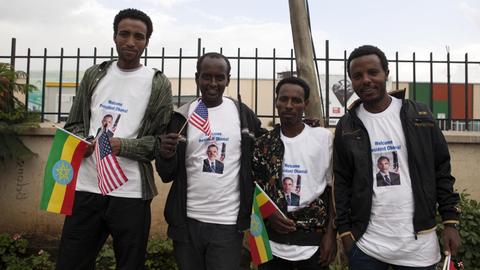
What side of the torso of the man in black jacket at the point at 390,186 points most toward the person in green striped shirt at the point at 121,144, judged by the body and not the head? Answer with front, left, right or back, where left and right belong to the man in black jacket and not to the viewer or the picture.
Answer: right

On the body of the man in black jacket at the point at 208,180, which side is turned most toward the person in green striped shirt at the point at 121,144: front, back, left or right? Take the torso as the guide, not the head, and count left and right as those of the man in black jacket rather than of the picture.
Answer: right

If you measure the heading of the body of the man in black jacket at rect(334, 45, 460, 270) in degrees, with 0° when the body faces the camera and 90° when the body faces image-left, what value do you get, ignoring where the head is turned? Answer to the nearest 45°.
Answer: approximately 0°

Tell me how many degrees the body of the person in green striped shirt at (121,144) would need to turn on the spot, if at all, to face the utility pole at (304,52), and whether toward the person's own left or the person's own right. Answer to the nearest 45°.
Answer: approximately 135° to the person's own left

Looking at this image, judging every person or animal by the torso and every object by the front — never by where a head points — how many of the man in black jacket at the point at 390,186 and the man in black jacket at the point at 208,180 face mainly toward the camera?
2

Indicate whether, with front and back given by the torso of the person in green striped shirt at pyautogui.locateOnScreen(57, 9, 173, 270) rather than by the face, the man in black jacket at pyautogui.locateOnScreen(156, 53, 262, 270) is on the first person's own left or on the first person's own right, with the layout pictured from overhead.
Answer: on the first person's own left

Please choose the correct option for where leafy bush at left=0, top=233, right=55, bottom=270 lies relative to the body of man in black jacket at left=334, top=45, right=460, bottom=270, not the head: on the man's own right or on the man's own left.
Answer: on the man's own right

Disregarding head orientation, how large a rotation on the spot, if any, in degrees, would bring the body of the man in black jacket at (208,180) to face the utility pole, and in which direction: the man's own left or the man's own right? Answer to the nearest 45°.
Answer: approximately 135° to the man's own left
